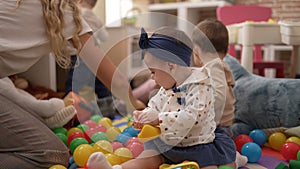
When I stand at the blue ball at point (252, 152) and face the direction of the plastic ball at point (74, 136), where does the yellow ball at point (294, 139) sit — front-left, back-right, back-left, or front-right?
back-right

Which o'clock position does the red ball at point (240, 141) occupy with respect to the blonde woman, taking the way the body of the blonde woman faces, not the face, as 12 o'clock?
The red ball is roughly at 12 o'clock from the blonde woman.

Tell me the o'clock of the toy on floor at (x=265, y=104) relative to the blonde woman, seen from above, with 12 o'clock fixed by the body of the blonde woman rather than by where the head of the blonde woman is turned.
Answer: The toy on floor is roughly at 12 o'clock from the blonde woman.

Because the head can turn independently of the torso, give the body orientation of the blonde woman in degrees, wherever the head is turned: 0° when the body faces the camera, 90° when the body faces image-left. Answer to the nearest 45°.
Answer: approximately 270°

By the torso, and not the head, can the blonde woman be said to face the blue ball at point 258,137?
yes
